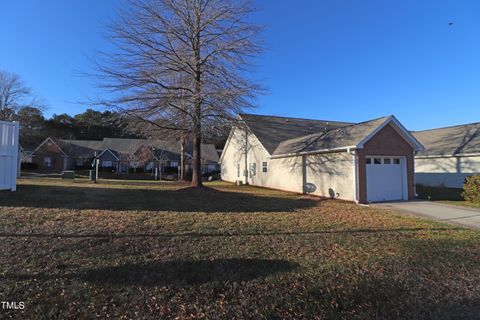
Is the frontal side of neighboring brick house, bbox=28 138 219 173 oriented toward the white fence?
yes

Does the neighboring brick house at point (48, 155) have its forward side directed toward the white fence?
yes

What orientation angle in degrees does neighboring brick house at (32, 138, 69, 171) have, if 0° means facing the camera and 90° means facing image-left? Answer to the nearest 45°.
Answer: approximately 0°

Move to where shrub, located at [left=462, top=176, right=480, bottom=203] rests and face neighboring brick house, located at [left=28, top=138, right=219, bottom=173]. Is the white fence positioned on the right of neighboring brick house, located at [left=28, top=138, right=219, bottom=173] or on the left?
left

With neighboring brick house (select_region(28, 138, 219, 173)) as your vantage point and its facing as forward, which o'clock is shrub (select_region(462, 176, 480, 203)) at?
The shrub is roughly at 11 o'clock from the neighboring brick house.

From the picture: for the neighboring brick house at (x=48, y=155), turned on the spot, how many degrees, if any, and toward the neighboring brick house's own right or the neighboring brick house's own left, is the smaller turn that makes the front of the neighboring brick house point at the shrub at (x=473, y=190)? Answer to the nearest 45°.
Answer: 0° — it already faces it
